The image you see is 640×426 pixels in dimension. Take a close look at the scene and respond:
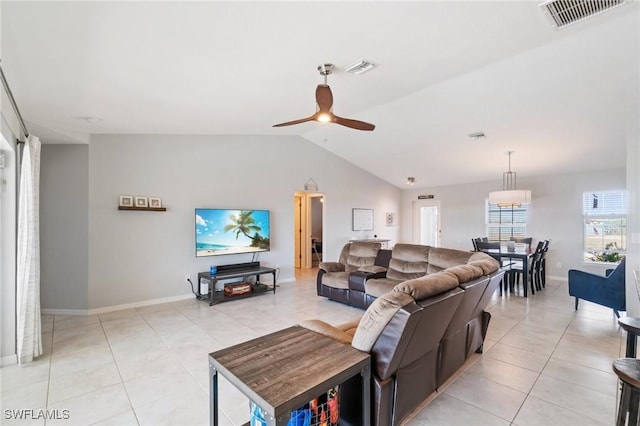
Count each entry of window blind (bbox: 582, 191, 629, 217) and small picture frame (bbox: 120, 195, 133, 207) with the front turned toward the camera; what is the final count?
2

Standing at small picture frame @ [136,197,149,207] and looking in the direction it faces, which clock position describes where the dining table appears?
The dining table is roughly at 10 o'clock from the small picture frame.

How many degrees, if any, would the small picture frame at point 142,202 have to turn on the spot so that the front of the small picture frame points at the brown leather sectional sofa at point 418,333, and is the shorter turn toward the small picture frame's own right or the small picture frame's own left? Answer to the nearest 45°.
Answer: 0° — it already faces it

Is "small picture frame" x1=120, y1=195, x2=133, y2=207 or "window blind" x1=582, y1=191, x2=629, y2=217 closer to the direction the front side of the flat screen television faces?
the window blind

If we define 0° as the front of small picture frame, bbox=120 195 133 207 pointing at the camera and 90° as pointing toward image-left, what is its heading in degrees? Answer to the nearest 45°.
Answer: approximately 0°

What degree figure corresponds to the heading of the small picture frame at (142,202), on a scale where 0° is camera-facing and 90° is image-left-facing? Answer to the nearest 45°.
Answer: approximately 0°

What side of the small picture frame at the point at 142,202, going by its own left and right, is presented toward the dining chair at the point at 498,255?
left

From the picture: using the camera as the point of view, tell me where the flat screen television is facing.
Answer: facing the viewer and to the right of the viewer

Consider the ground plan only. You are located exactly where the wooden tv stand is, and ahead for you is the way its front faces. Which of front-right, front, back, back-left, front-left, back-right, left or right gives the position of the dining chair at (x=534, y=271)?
front-left

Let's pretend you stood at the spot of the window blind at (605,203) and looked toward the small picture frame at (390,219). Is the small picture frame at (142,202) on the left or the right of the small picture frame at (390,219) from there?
left
